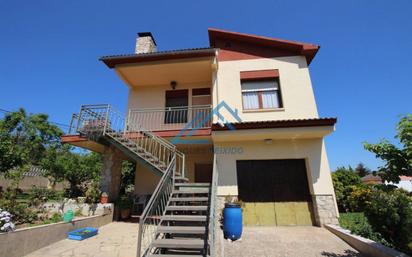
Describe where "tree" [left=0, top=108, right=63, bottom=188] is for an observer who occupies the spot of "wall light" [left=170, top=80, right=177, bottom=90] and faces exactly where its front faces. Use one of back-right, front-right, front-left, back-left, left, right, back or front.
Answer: back-right

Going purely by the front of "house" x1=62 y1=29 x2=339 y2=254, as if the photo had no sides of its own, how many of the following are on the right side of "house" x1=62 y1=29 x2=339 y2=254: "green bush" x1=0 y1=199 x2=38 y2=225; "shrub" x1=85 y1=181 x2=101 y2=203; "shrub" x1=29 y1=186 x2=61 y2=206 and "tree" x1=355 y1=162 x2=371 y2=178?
3

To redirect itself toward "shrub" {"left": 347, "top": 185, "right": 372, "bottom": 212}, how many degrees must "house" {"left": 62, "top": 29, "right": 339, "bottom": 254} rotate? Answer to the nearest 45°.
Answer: approximately 90° to its left

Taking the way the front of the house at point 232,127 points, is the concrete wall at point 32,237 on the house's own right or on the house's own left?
on the house's own right

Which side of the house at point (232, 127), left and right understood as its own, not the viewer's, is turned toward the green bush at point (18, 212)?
right

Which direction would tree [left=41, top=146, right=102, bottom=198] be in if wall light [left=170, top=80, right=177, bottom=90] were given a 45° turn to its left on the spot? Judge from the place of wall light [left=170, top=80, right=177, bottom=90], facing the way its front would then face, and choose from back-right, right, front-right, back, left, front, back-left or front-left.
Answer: back

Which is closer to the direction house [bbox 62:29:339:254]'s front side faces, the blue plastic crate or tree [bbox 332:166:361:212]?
the blue plastic crate

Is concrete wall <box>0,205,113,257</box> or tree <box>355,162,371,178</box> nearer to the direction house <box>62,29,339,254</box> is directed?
the concrete wall

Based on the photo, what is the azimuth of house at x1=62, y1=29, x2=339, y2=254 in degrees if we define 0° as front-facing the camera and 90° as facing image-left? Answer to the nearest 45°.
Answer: approximately 0°
